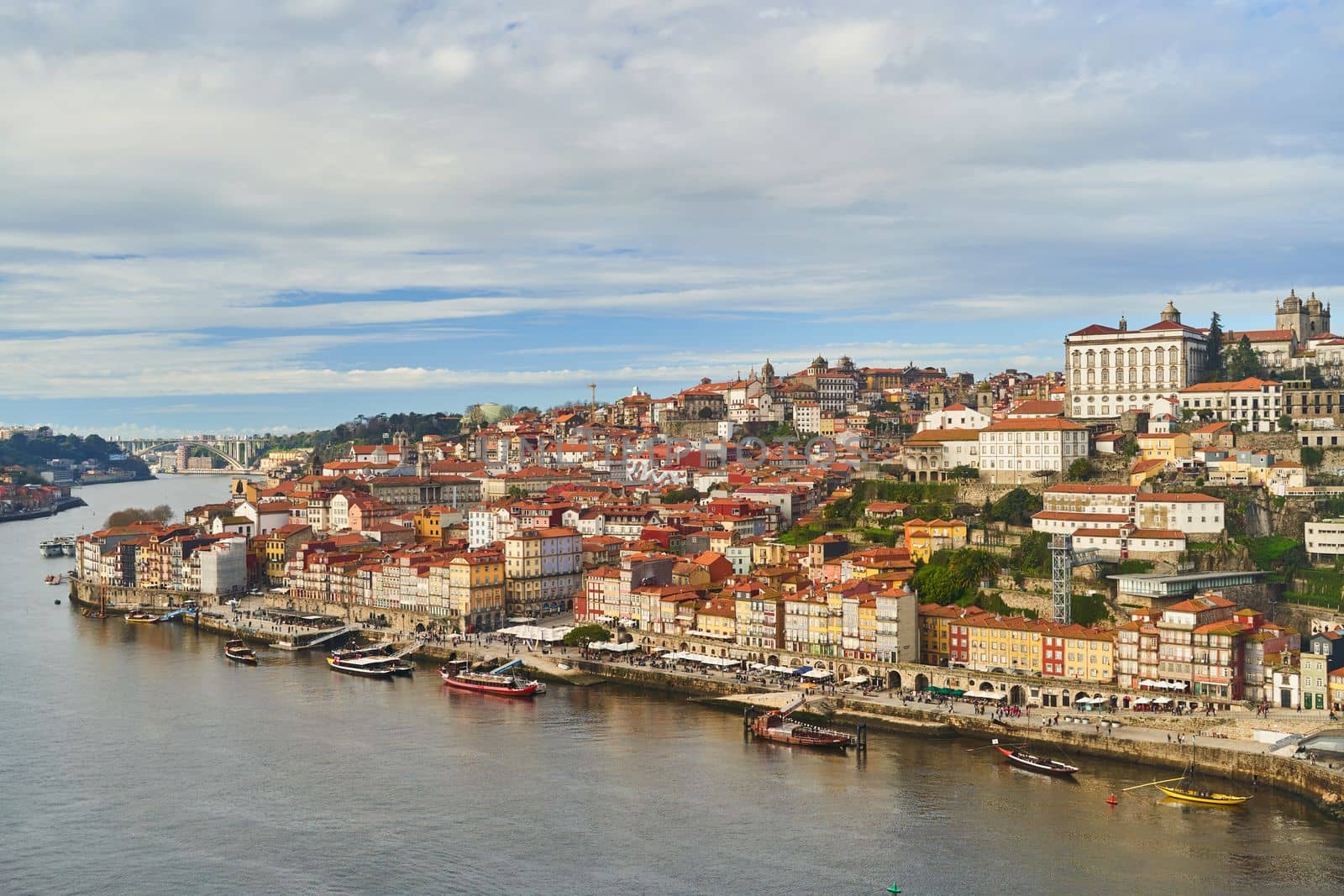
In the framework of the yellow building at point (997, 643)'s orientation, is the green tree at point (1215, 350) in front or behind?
behind

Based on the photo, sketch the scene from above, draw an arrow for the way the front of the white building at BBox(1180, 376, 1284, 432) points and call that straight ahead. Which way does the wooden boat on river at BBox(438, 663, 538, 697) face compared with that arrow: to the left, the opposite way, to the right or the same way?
to the left

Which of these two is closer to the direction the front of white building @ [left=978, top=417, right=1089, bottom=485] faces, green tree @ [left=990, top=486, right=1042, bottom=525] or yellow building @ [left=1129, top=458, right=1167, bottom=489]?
the green tree

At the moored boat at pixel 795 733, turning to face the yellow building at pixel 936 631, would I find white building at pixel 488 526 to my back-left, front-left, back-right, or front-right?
front-left

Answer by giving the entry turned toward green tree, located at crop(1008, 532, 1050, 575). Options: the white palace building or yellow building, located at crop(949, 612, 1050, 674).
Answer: the white palace building

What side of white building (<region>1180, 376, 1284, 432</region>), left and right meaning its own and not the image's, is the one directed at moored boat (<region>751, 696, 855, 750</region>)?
front

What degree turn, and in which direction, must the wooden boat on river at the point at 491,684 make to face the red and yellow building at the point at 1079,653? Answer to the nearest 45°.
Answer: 0° — it already faces it

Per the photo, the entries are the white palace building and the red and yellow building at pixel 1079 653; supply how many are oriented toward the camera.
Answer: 2

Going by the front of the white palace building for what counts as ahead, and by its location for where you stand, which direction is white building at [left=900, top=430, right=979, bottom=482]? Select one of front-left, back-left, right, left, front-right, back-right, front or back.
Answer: front-right

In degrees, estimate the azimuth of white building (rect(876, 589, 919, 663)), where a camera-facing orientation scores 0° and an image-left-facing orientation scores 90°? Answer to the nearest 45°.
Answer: approximately 45°

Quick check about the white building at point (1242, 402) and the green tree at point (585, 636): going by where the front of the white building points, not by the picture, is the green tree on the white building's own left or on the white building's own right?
on the white building's own right

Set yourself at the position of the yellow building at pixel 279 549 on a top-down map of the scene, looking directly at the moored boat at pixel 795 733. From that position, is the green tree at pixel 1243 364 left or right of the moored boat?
left

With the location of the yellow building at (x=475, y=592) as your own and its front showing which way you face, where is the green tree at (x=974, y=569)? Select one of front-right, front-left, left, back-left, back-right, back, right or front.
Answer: left

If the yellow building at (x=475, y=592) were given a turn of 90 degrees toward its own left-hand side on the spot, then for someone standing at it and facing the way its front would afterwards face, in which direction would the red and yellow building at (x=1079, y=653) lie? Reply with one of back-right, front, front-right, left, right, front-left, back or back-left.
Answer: front

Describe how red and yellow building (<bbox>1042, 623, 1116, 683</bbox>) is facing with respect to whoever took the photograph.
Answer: facing the viewer

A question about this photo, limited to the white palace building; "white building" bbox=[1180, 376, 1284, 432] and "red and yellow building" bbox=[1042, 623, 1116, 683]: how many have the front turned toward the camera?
3

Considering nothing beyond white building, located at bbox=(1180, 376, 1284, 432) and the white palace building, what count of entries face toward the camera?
2

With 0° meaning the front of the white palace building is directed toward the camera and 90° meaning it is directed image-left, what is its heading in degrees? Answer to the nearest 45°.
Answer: approximately 0°
